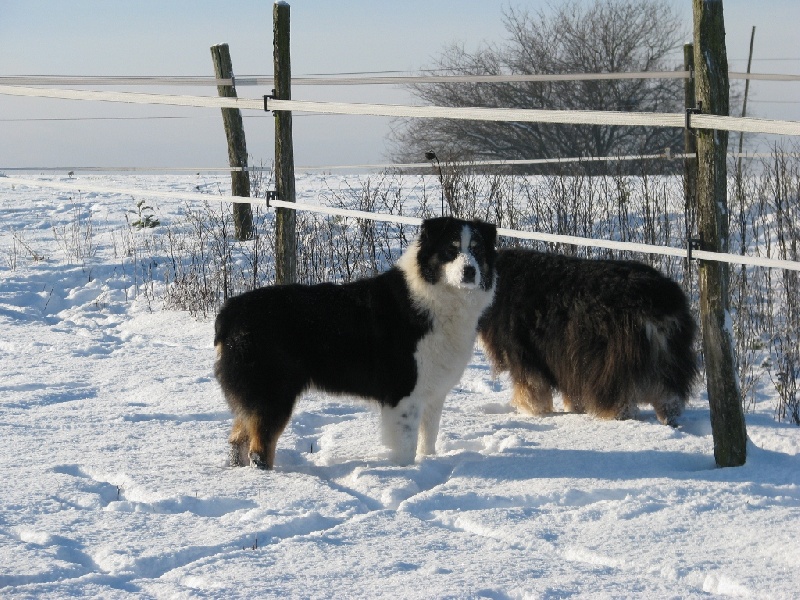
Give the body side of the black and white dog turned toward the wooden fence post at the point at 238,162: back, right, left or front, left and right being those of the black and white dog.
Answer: left

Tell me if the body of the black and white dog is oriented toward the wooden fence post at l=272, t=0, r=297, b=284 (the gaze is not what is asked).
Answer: no

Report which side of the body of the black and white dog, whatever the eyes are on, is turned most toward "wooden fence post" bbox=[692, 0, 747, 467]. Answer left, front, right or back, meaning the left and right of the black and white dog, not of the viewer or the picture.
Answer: front

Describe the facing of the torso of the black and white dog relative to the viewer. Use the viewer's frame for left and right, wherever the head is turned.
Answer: facing to the right of the viewer
